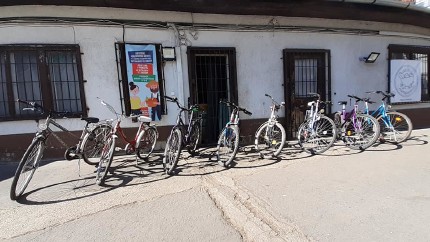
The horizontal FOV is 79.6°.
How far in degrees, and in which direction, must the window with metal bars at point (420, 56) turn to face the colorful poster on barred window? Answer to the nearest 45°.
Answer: approximately 45° to its right

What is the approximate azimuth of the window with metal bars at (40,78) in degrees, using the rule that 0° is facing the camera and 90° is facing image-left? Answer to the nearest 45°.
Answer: approximately 0°

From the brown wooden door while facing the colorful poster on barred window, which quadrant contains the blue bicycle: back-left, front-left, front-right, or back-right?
back-left

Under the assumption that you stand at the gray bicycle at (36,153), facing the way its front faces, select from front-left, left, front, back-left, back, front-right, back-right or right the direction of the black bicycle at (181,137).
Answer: back-left

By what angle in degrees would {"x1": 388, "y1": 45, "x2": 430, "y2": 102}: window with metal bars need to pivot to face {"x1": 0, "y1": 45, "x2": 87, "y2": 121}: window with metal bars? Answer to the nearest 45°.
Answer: approximately 45° to its right

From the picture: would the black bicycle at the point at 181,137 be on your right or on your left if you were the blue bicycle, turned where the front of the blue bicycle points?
on your right

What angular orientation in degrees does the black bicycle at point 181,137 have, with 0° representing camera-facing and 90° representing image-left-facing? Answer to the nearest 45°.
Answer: approximately 45°

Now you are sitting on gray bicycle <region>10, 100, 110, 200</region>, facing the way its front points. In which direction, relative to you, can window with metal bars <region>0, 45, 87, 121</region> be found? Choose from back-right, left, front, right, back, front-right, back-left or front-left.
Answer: back-right
